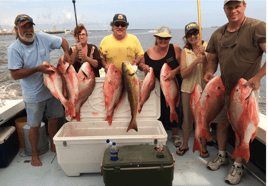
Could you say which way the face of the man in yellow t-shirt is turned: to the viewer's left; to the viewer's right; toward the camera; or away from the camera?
toward the camera

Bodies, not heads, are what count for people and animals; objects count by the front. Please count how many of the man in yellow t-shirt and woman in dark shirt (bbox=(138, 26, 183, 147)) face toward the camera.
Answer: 2

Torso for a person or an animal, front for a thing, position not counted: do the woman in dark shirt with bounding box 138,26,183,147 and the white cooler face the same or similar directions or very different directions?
same or similar directions

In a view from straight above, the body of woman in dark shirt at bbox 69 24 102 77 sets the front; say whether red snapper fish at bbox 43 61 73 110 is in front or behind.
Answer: in front

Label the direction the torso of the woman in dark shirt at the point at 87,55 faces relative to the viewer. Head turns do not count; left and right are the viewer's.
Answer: facing the viewer

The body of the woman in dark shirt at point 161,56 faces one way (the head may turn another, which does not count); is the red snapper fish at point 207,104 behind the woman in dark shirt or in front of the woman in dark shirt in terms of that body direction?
in front

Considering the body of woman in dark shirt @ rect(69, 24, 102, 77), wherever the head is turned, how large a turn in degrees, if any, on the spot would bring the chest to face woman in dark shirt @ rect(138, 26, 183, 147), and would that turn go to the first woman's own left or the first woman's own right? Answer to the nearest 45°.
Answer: approximately 45° to the first woman's own left

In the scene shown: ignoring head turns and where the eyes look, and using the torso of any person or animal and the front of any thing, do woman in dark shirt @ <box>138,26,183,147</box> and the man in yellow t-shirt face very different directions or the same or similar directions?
same or similar directions

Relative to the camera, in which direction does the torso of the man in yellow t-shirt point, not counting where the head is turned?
toward the camera

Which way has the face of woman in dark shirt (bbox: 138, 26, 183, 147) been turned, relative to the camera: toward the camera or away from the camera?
toward the camera

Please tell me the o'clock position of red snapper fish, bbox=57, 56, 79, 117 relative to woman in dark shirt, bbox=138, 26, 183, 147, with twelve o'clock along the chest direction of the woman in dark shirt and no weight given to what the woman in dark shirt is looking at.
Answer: The red snapper fish is roughly at 2 o'clock from the woman in dark shirt.

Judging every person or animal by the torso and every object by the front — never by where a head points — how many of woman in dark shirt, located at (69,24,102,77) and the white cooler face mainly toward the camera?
2
